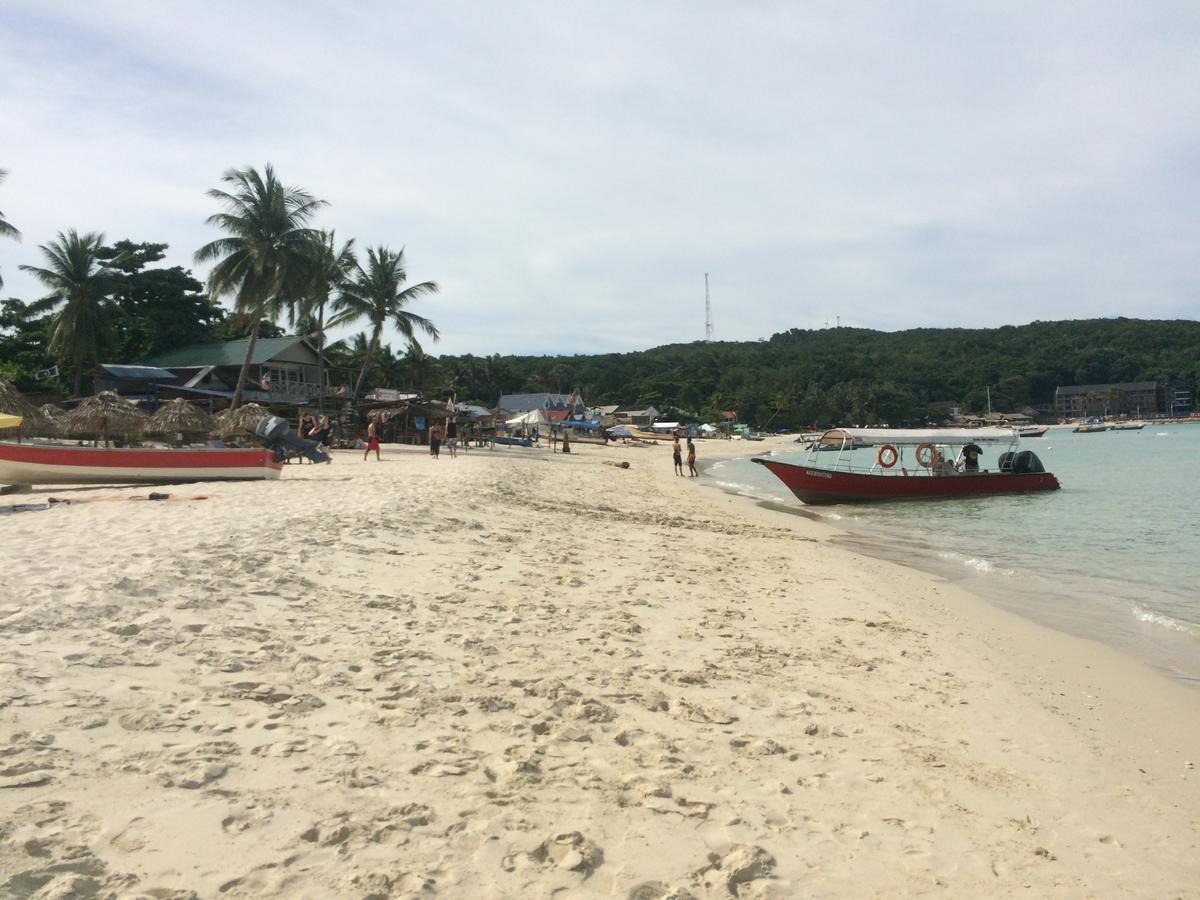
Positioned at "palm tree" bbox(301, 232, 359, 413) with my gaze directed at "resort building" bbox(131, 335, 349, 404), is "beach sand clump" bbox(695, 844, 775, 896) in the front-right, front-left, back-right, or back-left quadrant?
back-left

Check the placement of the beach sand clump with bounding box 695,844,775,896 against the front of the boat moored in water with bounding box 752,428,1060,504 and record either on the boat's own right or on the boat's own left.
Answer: on the boat's own left

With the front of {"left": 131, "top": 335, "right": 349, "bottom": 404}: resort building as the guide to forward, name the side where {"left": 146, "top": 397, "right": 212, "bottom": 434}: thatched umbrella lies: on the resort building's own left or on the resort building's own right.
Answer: on the resort building's own right

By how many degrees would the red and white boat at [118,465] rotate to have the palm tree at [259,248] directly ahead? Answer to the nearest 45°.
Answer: approximately 90° to its right

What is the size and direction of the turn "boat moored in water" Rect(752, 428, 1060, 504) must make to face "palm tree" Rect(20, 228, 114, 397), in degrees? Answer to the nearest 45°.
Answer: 0° — it already faces it

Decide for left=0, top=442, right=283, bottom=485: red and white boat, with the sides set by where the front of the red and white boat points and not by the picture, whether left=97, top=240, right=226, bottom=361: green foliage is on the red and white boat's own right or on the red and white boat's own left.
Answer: on the red and white boat's own right

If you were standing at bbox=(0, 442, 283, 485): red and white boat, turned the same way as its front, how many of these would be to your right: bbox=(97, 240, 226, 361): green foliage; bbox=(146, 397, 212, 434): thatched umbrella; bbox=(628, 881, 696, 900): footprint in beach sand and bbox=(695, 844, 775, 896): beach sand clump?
2

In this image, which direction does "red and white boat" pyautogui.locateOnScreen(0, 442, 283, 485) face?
to the viewer's left

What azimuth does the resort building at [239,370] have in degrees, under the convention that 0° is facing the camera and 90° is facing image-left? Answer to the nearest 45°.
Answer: approximately 315°

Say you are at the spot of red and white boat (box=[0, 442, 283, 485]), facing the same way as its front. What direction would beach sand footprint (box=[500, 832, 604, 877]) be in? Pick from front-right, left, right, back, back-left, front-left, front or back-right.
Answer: left

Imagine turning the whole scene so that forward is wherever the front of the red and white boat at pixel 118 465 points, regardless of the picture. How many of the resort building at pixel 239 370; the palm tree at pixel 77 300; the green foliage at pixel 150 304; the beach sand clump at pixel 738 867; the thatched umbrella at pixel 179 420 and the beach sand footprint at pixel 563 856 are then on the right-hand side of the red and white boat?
4

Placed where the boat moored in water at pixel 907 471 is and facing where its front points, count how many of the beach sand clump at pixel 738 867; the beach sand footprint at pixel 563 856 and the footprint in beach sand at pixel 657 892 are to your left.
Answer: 3

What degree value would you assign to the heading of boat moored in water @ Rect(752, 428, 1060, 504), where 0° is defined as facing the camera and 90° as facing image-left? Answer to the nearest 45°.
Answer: approximately 90°

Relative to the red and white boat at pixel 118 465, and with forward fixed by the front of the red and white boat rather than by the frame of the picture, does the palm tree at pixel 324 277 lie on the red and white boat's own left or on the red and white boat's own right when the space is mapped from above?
on the red and white boat's own right

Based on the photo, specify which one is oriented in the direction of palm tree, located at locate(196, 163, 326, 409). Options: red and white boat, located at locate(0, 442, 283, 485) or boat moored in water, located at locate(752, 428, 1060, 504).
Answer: the boat moored in water

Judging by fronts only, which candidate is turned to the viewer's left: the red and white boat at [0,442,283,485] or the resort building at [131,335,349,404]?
the red and white boat
